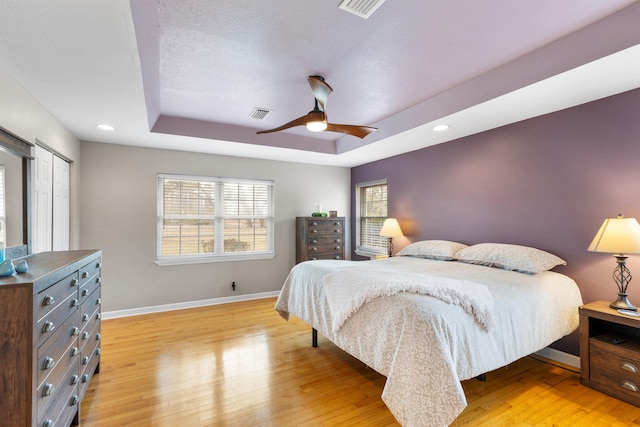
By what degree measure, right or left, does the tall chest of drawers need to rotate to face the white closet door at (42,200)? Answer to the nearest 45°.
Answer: approximately 90° to its right

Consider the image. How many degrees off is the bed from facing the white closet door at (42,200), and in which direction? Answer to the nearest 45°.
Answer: approximately 45° to its right

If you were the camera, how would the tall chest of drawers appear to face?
facing the viewer and to the right of the viewer

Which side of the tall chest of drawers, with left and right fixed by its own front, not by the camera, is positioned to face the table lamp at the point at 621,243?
front

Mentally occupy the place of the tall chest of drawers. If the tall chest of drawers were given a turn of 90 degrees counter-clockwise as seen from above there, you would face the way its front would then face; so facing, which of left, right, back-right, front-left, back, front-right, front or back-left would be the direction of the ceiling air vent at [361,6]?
back-right

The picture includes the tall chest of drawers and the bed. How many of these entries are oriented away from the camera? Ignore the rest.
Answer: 0

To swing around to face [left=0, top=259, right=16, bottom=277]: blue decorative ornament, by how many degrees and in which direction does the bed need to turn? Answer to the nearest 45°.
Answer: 0° — it already faces it

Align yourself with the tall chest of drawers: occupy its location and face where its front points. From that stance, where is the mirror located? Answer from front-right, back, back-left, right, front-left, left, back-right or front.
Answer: right

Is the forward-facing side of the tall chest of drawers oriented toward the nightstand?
yes

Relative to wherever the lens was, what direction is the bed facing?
facing the viewer and to the left of the viewer
